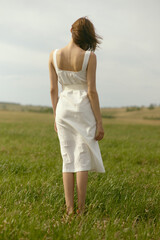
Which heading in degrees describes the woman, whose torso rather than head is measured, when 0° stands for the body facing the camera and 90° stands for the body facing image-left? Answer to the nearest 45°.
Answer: approximately 180°
